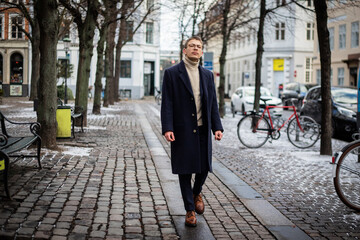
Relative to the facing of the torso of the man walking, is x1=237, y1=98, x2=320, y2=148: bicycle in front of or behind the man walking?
behind

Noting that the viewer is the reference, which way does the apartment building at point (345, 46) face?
facing the viewer and to the left of the viewer

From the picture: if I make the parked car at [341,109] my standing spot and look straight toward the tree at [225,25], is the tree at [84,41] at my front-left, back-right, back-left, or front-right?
front-left

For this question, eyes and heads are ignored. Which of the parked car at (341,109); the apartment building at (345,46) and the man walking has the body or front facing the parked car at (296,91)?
the apartment building

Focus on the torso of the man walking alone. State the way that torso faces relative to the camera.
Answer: toward the camera

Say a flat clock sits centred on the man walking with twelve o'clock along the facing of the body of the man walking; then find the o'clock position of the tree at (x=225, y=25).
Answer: The tree is roughly at 6 o'clock from the man walking.

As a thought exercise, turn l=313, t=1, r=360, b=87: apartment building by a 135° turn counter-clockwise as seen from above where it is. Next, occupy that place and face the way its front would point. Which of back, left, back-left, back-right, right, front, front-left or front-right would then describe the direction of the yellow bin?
right

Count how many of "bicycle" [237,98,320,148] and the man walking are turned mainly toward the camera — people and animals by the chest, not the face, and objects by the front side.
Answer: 1

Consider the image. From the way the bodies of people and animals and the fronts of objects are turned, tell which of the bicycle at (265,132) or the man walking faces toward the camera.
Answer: the man walking

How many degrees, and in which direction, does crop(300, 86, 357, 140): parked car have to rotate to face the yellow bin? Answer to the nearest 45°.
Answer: approximately 90° to its right

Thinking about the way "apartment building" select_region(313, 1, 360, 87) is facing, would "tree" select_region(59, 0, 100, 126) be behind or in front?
in front

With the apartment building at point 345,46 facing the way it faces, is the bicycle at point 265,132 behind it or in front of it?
in front
